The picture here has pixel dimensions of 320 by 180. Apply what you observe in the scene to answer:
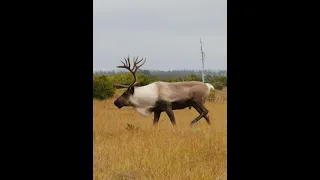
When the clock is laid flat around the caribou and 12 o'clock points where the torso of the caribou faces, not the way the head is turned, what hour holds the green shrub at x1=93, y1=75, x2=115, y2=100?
The green shrub is roughly at 2 o'clock from the caribou.

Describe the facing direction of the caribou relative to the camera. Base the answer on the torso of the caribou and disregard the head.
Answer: to the viewer's left
